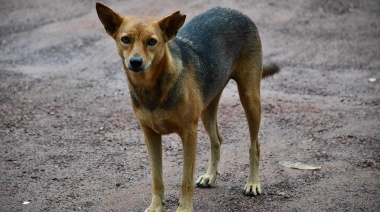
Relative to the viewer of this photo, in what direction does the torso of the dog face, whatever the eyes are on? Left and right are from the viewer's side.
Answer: facing the viewer and to the left of the viewer
